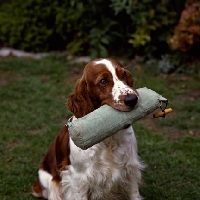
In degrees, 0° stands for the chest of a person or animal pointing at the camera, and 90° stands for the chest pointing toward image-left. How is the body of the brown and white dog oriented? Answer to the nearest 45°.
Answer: approximately 315°

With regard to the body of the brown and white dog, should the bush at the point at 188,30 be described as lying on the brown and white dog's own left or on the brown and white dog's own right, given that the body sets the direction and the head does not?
on the brown and white dog's own left
